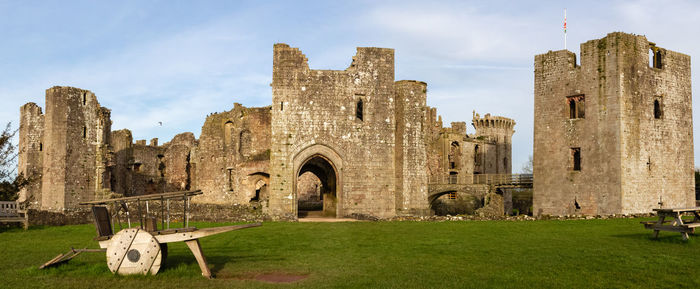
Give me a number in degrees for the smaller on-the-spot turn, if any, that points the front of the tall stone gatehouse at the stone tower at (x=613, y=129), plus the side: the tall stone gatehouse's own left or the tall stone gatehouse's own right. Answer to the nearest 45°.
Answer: approximately 90° to the tall stone gatehouse's own left

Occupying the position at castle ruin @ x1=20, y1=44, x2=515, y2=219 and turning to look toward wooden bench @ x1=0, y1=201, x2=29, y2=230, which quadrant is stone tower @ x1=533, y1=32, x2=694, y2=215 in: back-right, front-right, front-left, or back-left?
back-left

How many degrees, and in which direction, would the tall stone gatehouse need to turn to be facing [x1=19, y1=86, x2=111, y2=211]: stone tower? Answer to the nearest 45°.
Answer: approximately 90° to its right

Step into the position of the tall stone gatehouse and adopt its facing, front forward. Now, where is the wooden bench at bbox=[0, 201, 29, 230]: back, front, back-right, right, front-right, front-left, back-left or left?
front-right

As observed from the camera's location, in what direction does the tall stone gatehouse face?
facing the viewer

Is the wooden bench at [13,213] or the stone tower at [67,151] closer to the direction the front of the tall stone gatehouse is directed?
the wooden bench

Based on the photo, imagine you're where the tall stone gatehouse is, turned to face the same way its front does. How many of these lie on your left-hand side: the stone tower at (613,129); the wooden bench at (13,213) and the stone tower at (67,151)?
1
